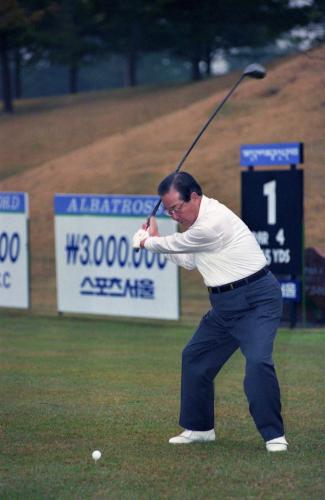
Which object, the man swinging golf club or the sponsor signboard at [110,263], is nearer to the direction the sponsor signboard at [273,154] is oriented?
the man swinging golf club

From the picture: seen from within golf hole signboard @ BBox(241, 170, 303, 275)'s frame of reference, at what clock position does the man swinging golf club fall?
The man swinging golf club is roughly at 12 o'clock from the golf hole signboard.

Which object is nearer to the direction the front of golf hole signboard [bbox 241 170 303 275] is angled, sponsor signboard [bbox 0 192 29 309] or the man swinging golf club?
the man swinging golf club

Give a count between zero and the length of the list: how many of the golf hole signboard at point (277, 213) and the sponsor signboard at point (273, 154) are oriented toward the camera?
2

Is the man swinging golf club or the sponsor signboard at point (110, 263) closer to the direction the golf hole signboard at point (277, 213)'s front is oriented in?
the man swinging golf club

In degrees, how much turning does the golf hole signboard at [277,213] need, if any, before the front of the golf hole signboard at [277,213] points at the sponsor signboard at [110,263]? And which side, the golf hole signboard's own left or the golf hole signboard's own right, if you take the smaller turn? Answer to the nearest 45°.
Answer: approximately 90° to the golf hole signboard's own right

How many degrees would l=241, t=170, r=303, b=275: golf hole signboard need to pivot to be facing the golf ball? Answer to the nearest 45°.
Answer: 0° — it already faces it

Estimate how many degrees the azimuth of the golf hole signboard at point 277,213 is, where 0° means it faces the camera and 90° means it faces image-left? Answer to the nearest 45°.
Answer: approximately 0°

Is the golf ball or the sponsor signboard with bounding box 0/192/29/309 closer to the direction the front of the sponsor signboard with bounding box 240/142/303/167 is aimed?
the golf ball
